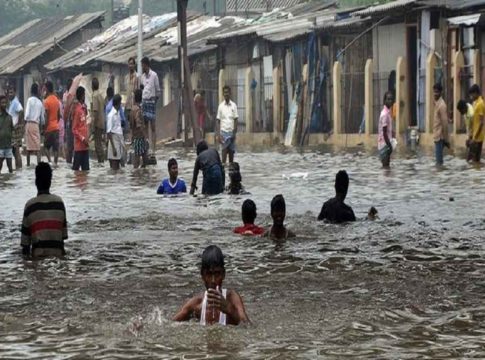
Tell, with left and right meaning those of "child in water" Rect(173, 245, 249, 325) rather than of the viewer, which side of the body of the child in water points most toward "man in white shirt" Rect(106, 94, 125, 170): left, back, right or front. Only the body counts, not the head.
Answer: back

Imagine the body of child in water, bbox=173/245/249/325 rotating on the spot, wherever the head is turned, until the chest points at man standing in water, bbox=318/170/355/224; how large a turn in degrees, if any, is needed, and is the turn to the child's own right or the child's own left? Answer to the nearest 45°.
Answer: approximately 180°

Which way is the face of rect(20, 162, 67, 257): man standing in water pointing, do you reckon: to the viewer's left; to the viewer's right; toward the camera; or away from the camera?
away from the camera

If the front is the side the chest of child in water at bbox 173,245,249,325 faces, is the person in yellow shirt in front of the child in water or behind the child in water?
behind

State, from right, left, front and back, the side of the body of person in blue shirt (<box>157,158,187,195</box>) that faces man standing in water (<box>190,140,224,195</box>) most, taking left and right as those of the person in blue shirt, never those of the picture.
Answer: left

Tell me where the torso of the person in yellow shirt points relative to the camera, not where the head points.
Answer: to the viewer's left

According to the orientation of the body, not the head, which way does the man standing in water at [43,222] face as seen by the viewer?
away from the camera

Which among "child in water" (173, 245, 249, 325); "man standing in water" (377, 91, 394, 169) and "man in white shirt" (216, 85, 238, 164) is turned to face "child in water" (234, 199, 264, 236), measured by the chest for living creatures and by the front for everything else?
the man in white shirt

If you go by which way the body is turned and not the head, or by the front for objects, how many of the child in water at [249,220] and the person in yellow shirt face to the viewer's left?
1

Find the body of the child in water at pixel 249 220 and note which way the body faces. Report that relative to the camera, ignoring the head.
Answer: away from the camera

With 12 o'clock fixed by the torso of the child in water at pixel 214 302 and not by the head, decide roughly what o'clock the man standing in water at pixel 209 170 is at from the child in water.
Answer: The man standing in water is roughly at 6 o'clock from the child in water.
